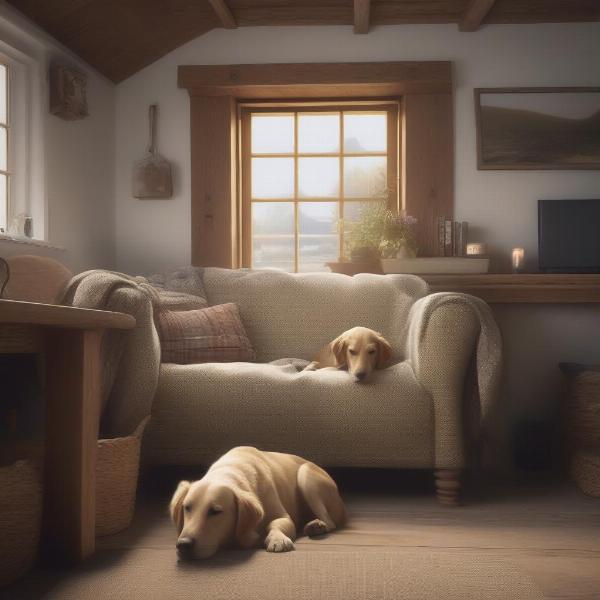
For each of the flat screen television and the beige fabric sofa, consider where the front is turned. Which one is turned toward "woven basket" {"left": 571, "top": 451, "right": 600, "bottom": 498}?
the flat screen television

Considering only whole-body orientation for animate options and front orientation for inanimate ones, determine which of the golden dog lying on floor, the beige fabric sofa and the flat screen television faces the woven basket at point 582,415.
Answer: the flat screen television

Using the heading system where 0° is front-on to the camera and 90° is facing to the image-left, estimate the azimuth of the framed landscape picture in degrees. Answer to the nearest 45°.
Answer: approximately 0°

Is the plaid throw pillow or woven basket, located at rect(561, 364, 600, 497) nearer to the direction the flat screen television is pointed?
the woven basket

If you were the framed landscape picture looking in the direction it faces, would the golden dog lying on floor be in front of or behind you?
in front

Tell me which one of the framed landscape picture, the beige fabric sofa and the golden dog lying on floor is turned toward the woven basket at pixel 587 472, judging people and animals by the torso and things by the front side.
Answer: the framed landscape picture

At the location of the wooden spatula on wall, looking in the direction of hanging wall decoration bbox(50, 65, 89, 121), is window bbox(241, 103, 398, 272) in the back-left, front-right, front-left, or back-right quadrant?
back-left

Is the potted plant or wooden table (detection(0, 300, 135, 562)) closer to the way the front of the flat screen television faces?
the wooden table

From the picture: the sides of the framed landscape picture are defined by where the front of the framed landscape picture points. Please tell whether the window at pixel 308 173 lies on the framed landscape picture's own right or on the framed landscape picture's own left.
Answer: on the framed landscape picture's own right

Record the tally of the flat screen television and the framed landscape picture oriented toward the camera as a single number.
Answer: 2

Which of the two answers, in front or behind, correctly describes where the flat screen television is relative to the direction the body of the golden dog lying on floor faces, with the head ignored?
behind

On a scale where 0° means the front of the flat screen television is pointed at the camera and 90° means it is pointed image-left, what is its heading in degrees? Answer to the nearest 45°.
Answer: approximately 0°
